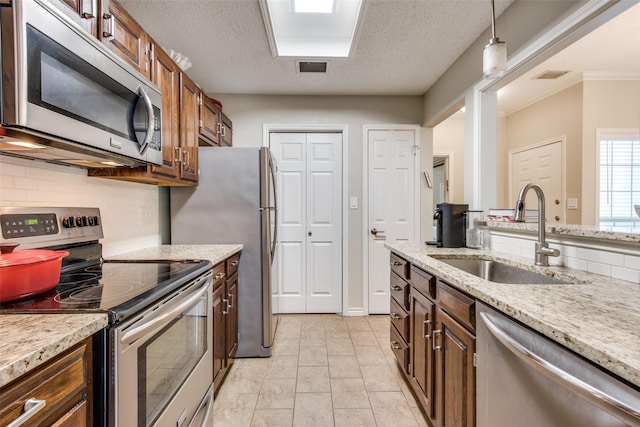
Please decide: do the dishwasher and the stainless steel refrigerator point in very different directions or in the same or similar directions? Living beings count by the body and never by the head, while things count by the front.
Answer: very different directions

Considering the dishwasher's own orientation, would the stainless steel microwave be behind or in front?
in front

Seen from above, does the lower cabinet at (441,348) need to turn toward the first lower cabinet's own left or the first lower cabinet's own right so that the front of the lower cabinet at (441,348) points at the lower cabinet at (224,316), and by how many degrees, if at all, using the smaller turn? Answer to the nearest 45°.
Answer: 0° — it already faces it

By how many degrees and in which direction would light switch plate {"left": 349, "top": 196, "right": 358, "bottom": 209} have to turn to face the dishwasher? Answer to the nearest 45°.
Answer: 0° — it already faces it

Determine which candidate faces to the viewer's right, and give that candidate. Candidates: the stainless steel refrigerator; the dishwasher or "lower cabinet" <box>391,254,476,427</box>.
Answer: the stainless steel refrigerator

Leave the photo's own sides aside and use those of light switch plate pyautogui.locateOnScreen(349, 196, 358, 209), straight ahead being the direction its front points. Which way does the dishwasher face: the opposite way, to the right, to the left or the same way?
to the right

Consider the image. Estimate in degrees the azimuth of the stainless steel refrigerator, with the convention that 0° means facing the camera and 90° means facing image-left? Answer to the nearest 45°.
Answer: approximately 270°

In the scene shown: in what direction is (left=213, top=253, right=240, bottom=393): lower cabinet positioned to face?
to the viewer's right

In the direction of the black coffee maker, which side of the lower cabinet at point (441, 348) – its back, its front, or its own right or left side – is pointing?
right

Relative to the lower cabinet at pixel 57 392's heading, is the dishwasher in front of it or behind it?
in front

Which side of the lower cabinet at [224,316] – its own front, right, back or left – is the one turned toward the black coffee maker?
front

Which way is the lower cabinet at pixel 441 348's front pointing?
to the viewer's left

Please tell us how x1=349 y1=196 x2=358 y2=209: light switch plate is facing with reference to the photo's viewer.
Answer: facing the viewer

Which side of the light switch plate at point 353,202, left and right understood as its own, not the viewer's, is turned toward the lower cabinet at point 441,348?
front

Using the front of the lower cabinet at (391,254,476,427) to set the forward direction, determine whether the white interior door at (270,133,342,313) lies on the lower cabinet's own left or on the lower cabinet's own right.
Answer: on the lower cabinet's own right

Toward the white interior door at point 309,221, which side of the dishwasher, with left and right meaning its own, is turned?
right
